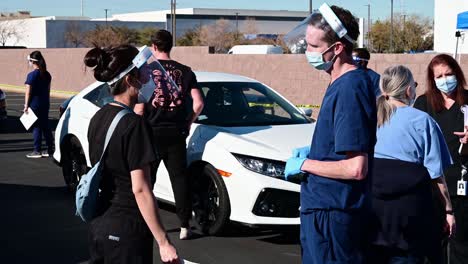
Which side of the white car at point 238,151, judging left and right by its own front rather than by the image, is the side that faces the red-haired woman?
front

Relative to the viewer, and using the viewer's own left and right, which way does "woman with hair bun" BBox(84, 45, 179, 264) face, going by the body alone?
facing away from the viewer and to the right of the viewer

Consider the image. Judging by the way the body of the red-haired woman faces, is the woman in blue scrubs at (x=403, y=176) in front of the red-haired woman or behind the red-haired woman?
in front

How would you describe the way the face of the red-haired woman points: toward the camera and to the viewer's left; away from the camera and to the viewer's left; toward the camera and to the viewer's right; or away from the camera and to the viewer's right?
toward the camera and to the viewer's left

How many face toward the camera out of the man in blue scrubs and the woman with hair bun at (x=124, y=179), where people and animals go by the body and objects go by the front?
0

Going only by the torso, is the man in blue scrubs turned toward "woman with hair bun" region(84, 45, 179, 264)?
yes

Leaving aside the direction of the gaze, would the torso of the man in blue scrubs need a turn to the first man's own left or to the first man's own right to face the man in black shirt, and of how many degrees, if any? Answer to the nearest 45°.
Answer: approximately 45° to the first man's own right

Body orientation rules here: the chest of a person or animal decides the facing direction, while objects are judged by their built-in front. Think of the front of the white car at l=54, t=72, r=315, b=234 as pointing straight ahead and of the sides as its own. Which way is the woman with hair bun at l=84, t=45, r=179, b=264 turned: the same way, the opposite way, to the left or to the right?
to the left

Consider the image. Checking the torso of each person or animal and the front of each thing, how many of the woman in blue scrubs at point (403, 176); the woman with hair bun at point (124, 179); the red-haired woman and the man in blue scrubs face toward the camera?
1

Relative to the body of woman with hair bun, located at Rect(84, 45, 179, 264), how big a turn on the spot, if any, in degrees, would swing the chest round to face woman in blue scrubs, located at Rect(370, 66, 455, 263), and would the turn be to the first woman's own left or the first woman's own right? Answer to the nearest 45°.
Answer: approximately 45° to the first woman's own right

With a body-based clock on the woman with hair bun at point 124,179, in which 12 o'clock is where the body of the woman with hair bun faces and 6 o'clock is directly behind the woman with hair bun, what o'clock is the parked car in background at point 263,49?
The parked car in background is roughly at 11 o'clock from the woman with hair bun.

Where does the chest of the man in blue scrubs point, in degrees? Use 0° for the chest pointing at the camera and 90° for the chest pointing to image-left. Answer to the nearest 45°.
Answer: approximately 90°

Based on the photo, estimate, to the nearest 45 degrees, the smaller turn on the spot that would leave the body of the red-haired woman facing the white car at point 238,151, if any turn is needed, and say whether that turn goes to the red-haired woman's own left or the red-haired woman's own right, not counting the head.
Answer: approximately 135° to the red-haired woman's own right

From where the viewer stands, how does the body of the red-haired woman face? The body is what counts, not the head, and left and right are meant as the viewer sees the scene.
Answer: facing the viewer
